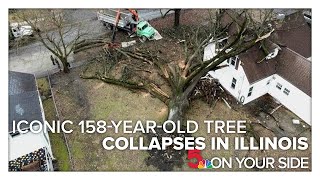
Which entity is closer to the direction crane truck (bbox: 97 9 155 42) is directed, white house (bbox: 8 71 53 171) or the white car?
the white house

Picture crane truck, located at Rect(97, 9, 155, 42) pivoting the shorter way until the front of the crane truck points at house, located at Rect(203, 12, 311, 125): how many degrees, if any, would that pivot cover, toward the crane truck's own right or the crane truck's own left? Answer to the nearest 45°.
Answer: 0° — it already faces it

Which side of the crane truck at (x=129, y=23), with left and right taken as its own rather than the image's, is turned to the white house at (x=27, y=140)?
right

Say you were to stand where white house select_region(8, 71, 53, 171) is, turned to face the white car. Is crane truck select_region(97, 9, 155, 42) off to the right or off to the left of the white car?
right

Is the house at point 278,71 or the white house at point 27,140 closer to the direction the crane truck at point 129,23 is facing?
the house

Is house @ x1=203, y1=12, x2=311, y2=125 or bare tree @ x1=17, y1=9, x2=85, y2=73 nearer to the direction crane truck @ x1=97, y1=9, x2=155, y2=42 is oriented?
the house

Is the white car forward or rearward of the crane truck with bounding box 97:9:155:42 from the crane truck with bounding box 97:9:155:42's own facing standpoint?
rearward

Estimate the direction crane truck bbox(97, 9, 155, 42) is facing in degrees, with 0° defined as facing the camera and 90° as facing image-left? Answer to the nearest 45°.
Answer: approximately 315°
